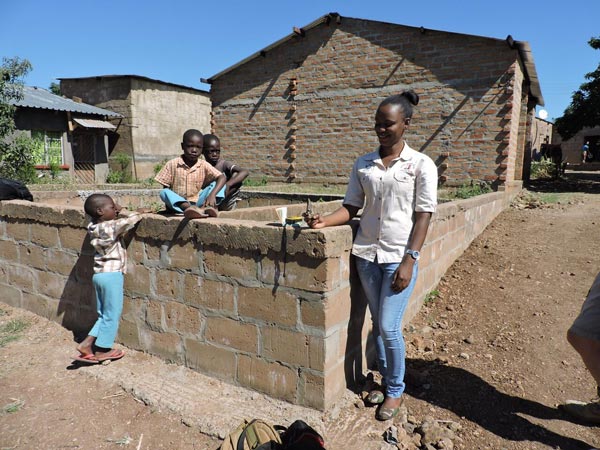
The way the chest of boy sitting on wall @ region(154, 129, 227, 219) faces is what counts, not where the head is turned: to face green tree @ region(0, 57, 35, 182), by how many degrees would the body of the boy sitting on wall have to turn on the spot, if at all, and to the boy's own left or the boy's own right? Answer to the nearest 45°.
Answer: approximately 135° to the boy's own right

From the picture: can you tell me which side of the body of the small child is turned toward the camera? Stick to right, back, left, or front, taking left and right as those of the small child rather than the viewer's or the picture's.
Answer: right

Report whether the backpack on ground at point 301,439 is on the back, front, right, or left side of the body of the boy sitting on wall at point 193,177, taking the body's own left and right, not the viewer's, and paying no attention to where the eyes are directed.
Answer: front

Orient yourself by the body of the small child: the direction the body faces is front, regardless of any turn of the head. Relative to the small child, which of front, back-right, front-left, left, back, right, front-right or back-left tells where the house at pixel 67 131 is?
left

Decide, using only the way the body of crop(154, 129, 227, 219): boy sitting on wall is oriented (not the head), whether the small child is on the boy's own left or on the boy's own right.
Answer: on the boy's own right

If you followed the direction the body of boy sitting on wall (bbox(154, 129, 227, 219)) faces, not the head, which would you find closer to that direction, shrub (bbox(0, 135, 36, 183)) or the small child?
the small child

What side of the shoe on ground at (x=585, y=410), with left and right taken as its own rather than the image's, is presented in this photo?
left

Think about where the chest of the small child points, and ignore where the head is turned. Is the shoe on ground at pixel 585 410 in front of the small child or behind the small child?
in front

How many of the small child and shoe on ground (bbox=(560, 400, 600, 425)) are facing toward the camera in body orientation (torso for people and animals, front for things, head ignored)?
0

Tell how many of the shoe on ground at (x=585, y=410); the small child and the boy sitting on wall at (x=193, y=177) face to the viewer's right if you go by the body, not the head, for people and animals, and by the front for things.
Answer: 1

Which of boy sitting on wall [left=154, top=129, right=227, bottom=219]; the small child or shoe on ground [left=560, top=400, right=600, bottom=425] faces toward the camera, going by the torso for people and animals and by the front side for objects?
the boy sitting on wall

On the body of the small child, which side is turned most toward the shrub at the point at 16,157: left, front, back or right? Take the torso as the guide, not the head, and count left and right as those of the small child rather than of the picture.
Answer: left

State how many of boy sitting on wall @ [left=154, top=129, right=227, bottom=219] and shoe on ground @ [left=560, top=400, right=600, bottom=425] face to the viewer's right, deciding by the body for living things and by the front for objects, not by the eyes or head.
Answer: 0

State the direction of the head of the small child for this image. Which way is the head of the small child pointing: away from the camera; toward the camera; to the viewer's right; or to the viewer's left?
to the viewer's right

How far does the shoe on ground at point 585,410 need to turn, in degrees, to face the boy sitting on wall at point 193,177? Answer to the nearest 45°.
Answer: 0° — it already faces them

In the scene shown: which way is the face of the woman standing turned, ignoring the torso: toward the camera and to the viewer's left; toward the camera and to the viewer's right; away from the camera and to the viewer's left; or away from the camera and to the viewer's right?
toward the camera and to the viewer's left
